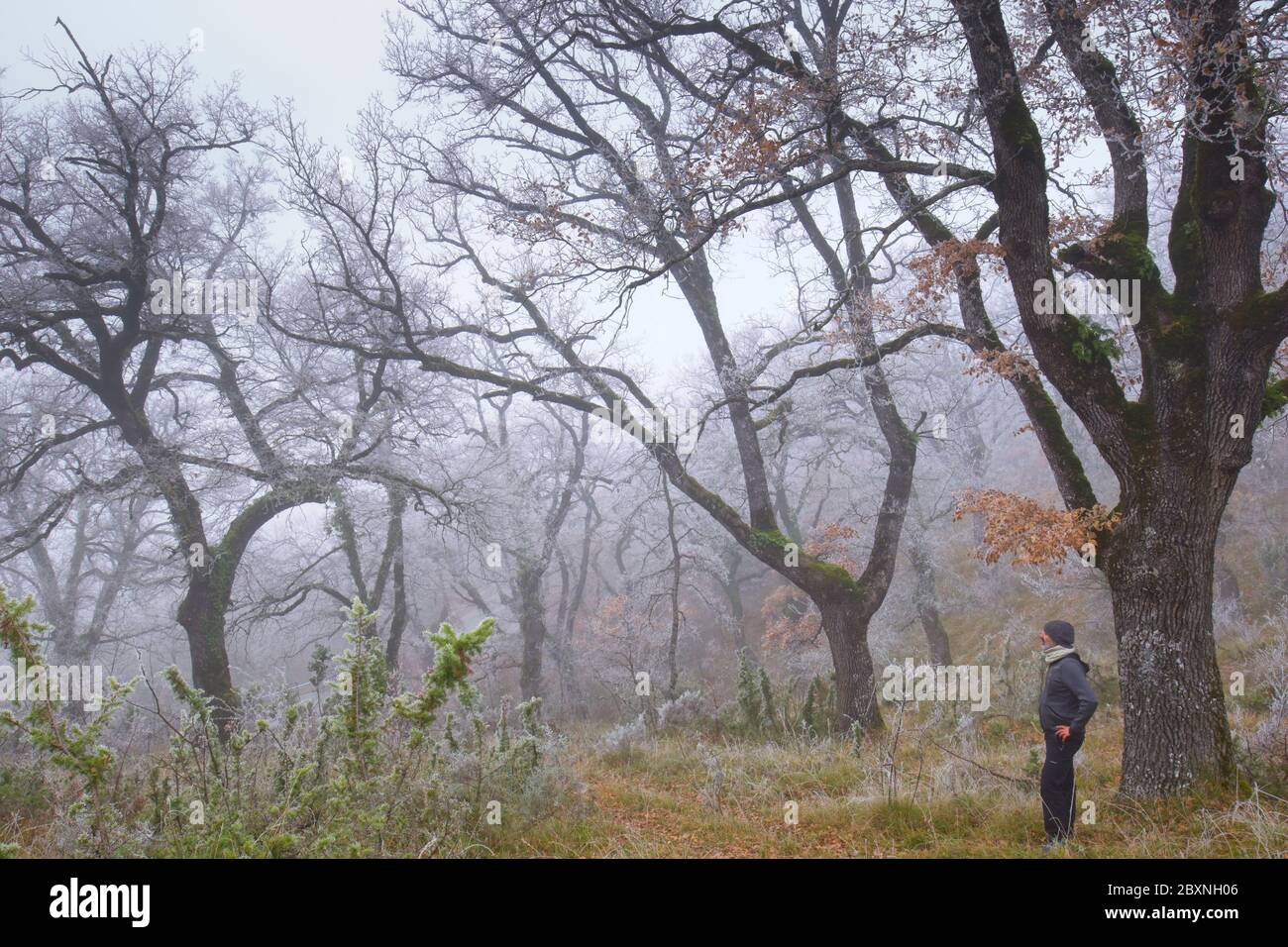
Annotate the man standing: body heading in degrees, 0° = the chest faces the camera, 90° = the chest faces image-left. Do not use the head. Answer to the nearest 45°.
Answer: approximately 90°

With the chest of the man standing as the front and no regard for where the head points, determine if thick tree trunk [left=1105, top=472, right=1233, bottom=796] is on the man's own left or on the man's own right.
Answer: on the man's own right
